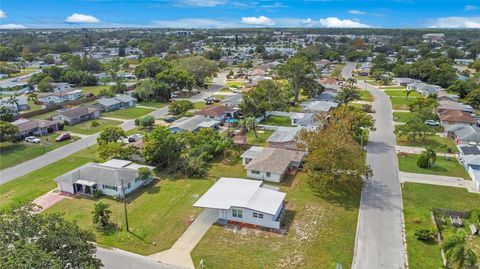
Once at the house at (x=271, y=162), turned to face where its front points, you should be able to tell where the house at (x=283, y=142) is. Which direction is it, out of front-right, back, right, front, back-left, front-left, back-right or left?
left

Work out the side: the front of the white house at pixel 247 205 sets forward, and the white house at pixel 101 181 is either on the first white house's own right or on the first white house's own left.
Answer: on the first white house's own right

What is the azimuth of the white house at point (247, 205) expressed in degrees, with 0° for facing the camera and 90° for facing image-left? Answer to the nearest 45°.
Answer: approximately 0°

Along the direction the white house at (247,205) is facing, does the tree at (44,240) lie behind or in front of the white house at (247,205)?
in front

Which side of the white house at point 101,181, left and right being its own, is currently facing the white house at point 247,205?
left

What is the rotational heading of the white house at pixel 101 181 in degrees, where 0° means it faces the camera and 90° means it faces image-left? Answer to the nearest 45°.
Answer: approximately 45°

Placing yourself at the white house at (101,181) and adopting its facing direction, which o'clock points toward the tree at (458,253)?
The tree is roughly at 9 o'clock from the white house.

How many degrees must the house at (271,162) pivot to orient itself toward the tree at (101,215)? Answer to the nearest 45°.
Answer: approximately 135° to its right

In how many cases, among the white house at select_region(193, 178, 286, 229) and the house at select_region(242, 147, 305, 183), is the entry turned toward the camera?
1

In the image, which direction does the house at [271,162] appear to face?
to the viewer's right

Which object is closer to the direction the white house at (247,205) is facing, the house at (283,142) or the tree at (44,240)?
the tree
